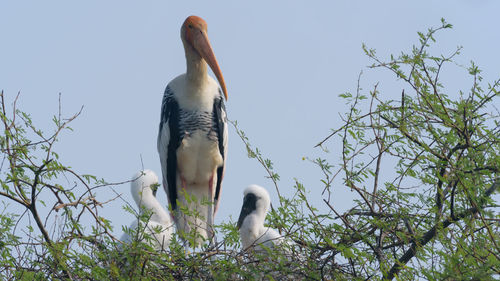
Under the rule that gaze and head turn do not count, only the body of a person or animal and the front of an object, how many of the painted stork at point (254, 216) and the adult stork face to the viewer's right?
0

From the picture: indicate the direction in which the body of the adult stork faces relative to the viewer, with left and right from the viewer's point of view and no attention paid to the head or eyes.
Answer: facing the viewer

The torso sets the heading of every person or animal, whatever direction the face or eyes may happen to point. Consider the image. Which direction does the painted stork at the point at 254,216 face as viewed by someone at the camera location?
facing the viewer and to the left of the viewer
